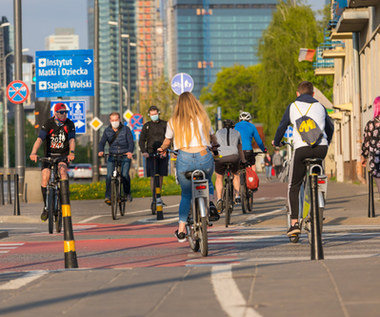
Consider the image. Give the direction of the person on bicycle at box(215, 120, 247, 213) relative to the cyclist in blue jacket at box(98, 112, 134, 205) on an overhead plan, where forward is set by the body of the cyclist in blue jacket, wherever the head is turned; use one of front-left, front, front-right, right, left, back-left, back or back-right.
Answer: front-left

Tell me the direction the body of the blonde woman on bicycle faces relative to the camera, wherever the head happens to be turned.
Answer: away from the camera

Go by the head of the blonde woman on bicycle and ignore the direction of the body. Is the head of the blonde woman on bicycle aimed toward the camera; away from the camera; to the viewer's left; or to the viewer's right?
away from the camera

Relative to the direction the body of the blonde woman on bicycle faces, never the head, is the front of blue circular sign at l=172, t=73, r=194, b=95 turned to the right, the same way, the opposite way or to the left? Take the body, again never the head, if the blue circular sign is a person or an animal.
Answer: the opposite way

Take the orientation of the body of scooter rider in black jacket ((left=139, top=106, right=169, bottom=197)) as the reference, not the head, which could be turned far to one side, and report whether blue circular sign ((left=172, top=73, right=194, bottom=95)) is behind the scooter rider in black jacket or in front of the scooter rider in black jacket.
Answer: behind

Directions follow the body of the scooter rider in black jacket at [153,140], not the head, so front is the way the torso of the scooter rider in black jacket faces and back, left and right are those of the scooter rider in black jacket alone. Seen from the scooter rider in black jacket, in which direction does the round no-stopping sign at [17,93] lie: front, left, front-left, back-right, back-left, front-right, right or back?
back-right

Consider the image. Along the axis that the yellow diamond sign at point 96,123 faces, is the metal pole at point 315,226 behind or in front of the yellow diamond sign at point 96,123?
in front

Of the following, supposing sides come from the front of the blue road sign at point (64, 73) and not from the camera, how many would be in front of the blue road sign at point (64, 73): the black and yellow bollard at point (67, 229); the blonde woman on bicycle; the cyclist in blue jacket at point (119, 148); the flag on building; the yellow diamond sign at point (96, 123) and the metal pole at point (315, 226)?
4

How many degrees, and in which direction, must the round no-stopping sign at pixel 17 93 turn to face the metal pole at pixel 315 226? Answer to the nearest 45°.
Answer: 0° — it already faces it

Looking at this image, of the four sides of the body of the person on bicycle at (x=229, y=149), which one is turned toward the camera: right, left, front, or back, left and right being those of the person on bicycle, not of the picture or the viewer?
back

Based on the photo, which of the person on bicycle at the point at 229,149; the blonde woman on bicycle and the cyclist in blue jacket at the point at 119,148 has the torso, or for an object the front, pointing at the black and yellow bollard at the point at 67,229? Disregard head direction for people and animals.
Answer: the cyclist in blue jacket
